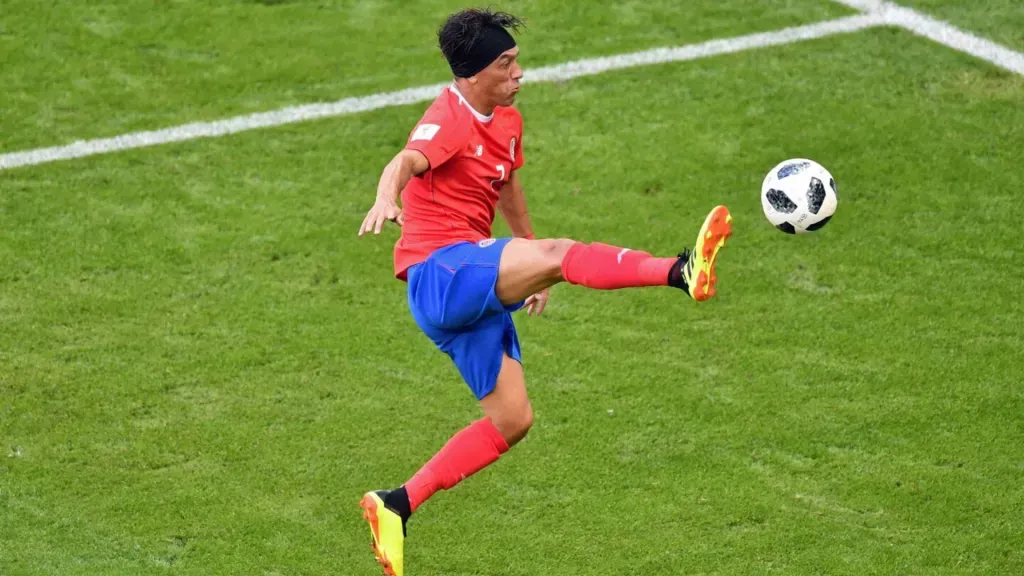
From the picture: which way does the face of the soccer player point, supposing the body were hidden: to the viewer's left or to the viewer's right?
to the viewer's right

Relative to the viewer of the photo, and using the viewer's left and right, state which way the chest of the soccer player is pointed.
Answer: facing to the right of the viewer
